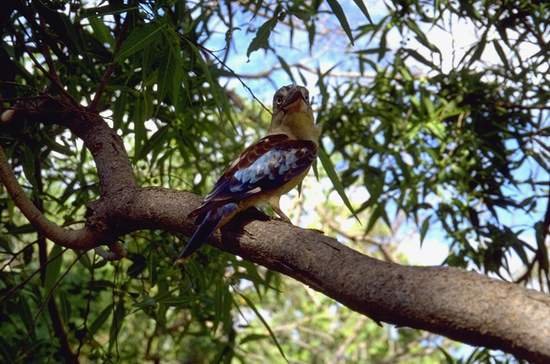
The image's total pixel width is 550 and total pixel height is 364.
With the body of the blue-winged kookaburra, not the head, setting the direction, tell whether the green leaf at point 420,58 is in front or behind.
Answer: in front

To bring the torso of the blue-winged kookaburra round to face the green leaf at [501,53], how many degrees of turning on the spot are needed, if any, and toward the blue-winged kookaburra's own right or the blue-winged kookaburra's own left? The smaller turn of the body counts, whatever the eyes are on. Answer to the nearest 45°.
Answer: approximately 45° to the blue-winged kookaburra's own left

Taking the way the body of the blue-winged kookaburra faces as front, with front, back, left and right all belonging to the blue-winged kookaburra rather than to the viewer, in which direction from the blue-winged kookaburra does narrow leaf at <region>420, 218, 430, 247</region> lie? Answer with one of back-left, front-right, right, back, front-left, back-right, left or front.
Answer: front-left

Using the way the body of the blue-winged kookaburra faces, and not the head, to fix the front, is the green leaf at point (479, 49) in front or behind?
in front

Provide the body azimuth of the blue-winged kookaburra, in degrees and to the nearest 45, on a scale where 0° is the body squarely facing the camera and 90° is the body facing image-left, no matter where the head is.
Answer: approximately 270°
